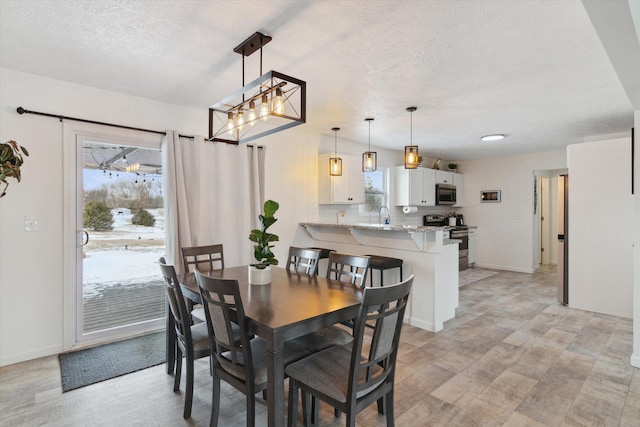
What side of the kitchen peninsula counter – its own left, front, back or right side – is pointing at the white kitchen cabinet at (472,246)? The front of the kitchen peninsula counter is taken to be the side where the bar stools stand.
back

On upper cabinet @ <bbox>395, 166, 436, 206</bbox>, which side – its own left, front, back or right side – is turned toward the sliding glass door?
right

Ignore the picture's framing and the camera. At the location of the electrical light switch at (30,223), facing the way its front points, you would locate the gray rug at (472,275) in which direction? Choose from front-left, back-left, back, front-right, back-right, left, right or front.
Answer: left

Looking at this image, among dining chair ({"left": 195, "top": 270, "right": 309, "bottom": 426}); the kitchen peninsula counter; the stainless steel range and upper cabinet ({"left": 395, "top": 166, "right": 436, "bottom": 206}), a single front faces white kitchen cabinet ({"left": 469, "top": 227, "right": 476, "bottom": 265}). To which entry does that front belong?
the dining chair

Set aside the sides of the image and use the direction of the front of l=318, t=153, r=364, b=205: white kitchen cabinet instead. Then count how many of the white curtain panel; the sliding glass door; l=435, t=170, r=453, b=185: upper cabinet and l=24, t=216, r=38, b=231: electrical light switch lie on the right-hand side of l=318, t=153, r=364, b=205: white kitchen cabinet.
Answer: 3

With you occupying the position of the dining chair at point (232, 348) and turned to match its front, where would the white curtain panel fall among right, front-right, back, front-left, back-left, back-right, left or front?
front-left

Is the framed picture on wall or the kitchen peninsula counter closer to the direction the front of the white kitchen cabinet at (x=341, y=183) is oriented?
the kitchen peninsula counter

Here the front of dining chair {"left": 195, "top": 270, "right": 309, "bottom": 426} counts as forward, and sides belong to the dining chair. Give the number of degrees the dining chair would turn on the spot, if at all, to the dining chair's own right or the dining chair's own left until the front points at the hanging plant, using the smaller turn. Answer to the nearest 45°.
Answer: approximately 90° to the dining chair's own left

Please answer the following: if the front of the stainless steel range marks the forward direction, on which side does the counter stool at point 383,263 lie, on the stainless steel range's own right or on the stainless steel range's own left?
on the stainless steel range's own right

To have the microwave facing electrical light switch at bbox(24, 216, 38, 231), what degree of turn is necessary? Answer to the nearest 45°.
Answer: approximately 90° to its right
